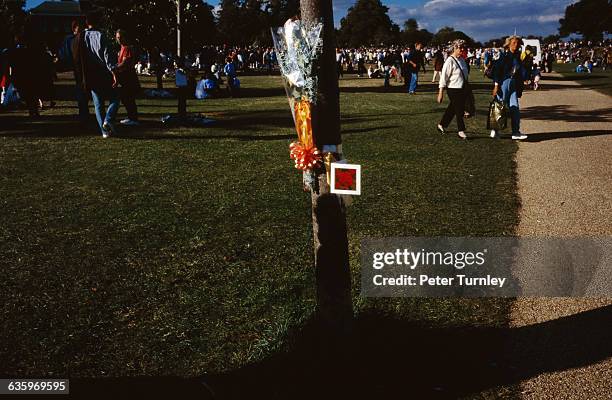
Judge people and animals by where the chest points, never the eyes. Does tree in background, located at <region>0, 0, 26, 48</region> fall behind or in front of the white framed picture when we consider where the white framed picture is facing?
behind

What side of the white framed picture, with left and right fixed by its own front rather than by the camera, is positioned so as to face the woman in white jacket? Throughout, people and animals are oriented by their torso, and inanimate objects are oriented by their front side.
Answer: back

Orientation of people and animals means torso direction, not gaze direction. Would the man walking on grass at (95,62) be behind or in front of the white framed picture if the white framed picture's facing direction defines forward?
behind

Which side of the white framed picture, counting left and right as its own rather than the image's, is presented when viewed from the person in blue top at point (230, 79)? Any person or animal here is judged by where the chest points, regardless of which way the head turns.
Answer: back

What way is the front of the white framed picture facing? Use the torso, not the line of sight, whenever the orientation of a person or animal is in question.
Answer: toward the camera
